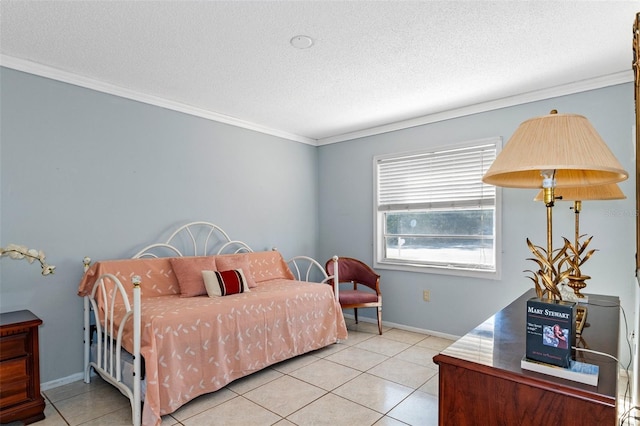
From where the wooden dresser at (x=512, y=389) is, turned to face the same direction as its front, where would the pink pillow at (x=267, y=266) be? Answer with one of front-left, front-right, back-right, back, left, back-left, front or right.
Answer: front

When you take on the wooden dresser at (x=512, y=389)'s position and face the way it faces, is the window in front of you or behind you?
in front

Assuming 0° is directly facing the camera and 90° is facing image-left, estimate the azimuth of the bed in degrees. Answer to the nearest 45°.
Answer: approximately 315°

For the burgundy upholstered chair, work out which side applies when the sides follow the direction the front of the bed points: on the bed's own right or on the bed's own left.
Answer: on the bed's own left

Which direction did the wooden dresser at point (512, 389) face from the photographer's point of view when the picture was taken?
facing away from the viewer and to the left of the viewer

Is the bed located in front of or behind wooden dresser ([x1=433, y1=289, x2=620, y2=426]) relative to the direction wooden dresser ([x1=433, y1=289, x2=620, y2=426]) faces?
in front

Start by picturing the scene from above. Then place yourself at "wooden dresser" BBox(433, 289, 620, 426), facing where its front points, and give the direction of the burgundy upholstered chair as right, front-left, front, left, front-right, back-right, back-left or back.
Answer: front

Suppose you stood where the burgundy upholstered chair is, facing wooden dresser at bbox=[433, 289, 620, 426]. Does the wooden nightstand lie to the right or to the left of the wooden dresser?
right

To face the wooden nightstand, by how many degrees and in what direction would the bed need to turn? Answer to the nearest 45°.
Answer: approximately 135° to its right

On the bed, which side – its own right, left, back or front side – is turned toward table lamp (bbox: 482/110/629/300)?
front
